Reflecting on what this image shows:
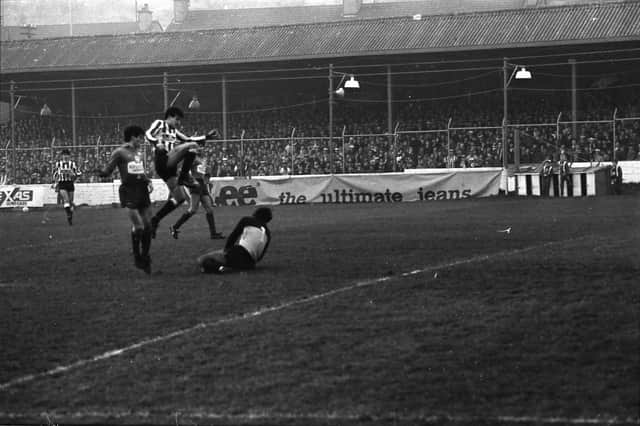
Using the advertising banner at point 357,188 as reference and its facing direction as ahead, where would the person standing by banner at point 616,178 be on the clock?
The person standing by banner is roughly at 9 o'clock from the advertising banner.

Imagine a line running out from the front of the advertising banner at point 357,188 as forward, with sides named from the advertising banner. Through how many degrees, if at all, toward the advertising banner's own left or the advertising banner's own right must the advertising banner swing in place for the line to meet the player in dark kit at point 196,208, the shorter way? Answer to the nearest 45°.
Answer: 0° — it already faces them

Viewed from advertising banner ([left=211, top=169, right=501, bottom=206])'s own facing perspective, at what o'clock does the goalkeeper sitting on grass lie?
The goalkeeper sitting on grass is roughly at 12 o'clock from the advertising banner.

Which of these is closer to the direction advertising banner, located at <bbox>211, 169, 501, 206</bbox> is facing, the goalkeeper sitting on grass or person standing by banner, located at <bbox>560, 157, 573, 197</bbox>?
the goalkeeper sitting on grass

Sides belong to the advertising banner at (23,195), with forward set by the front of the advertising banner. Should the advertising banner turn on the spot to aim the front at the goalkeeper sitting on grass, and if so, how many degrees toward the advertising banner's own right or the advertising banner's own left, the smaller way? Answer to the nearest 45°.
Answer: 0° — it already faces them

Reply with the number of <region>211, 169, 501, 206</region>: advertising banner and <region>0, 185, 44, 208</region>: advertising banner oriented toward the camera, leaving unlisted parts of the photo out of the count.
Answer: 2

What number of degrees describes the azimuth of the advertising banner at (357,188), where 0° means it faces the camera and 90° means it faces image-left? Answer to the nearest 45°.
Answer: approximately 0°

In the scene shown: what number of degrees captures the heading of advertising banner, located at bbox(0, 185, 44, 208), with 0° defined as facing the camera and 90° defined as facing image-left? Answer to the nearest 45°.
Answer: approximately 0°

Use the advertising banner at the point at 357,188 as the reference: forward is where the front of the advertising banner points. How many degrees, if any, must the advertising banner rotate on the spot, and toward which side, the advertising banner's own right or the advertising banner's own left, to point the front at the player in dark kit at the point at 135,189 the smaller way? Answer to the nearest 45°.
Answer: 0° — it already faces them
